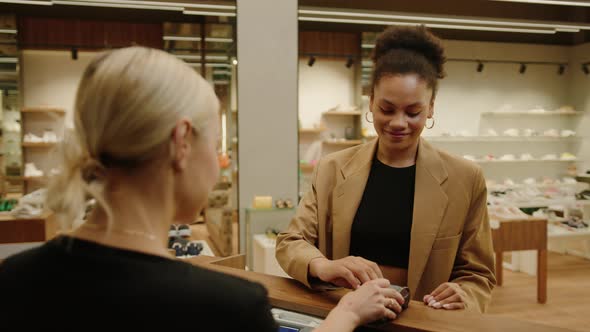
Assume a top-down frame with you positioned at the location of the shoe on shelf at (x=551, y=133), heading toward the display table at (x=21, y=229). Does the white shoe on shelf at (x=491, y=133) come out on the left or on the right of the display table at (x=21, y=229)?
right

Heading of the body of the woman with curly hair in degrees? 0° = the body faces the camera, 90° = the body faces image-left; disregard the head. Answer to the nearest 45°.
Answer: approximately 0°

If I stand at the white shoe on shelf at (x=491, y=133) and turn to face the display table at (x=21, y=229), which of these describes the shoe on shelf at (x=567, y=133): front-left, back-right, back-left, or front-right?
back-left

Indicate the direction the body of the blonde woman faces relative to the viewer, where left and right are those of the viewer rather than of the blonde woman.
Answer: facing away from the viewer and to the right of the viewer

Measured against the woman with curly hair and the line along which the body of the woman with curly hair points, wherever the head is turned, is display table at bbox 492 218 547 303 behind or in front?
behind

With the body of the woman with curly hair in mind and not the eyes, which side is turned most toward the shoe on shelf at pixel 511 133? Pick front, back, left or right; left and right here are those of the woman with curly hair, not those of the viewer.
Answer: back

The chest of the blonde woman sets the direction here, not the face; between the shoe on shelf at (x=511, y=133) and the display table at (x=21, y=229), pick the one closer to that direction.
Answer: the shoe on shelf

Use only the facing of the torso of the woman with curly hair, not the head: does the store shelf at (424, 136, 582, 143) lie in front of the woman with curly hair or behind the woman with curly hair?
behind

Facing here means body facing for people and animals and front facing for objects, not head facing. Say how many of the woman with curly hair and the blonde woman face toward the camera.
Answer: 1

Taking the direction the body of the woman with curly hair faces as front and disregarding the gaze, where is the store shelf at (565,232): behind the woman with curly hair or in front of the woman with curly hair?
behind

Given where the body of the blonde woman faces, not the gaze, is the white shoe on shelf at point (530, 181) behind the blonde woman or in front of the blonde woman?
in front

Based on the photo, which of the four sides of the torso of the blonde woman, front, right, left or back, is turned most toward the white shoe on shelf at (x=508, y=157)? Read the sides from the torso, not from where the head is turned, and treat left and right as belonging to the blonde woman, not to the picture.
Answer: front

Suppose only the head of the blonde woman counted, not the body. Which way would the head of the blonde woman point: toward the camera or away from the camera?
away from the camera
